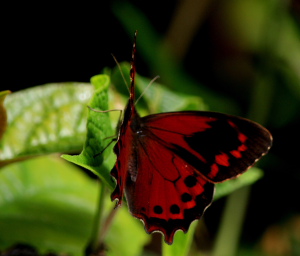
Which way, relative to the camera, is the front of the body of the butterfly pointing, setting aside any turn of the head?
away from the camera

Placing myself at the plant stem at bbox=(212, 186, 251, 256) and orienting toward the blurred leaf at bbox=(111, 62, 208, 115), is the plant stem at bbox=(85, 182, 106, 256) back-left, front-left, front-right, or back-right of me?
front-left
